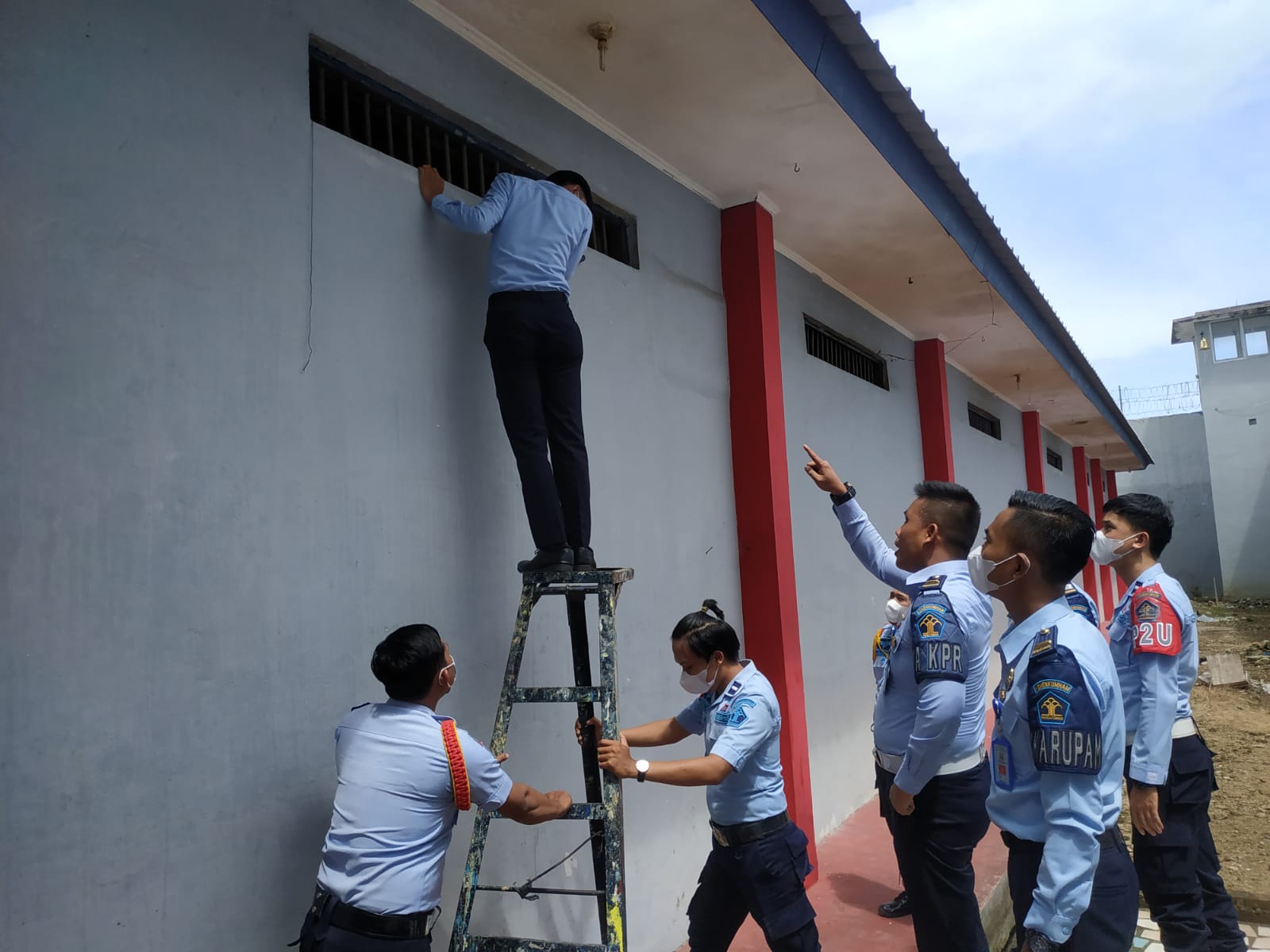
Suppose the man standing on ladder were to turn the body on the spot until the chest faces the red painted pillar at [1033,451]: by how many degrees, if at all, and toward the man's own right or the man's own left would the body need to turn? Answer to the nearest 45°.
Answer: approximately 90° to the man's own right

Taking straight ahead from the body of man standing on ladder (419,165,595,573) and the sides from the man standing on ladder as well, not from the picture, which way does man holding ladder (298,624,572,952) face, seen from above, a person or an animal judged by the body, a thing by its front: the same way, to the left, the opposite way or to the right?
to the right

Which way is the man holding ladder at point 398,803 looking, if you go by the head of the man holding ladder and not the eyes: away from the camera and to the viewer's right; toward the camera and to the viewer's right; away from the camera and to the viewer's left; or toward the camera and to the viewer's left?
away from the camera and to the viewer's right

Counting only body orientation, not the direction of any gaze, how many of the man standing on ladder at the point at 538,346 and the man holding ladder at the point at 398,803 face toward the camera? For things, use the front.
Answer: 0

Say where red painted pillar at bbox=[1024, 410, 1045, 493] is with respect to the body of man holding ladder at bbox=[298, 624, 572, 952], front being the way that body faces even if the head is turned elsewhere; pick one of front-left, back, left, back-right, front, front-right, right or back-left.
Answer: front

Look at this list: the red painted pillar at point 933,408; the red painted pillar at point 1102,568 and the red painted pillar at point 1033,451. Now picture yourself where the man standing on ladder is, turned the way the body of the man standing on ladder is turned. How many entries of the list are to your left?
0

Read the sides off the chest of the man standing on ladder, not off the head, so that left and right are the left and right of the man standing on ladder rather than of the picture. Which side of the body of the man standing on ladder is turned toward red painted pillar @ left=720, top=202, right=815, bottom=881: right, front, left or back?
right

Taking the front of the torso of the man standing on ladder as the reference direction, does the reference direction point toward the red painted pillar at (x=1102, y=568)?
no

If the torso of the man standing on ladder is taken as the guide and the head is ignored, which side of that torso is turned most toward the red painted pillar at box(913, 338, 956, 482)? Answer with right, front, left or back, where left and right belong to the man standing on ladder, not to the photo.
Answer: right

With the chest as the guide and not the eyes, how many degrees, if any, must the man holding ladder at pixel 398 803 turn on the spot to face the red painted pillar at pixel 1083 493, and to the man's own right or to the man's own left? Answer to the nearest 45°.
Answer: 0° — they already face it

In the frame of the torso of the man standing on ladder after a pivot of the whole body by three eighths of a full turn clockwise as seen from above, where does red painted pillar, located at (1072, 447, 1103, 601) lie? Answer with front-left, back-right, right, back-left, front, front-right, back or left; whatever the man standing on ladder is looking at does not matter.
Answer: front-left

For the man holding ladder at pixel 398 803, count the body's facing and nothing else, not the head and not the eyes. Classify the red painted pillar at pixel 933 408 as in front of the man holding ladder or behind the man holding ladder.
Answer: in front

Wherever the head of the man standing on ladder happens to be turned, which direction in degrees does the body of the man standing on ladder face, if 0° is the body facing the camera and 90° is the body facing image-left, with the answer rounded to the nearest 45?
approximately 135°

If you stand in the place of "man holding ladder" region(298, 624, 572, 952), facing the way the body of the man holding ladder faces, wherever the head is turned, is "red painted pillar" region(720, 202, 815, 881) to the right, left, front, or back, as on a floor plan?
front

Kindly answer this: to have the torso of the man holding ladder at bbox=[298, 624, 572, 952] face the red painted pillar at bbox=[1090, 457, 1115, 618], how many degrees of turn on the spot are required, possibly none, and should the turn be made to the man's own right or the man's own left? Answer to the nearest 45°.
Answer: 0° — they already face it

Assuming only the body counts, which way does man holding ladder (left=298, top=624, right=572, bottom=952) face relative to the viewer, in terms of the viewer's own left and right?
facing away from the viewer and to the right of the viewer
